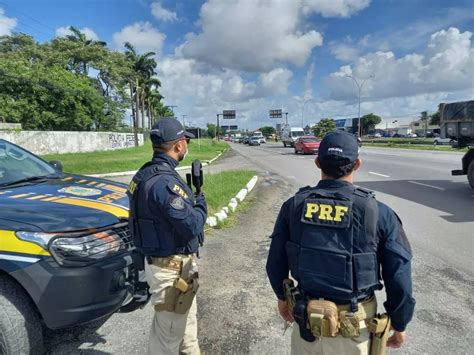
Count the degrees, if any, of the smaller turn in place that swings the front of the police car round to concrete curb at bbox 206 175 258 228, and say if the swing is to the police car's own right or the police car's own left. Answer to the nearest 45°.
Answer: approximately 90° to the police car's own left

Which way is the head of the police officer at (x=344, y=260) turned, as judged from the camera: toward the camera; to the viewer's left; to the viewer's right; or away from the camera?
away from the camera

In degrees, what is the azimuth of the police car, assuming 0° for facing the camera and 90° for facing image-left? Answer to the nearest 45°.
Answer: approximately 315°

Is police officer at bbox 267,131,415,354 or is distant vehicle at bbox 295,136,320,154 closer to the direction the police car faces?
the police officer

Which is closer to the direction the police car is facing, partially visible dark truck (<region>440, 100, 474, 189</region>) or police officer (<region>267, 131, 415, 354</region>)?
the police officer

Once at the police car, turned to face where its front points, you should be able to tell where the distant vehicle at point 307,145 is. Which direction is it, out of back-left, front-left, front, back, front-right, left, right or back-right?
left

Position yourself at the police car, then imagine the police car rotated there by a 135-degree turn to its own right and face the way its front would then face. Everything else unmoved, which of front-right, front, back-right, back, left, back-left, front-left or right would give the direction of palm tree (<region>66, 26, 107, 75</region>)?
right

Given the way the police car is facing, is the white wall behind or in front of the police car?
behind

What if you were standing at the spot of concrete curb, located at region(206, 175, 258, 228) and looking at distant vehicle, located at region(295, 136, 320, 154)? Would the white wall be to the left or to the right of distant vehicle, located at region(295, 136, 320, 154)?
left

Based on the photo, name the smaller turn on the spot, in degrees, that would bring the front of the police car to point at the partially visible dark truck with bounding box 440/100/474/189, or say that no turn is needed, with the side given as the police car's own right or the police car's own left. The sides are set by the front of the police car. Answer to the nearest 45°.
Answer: approximately 45° to the police car's own left

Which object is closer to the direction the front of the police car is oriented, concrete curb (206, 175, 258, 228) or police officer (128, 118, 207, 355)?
the police officer
